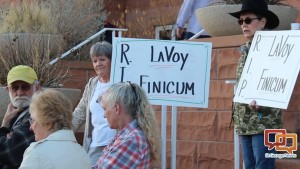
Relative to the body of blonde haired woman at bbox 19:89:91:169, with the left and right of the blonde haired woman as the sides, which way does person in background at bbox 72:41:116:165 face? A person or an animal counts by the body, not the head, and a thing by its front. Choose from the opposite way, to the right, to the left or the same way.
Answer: the opposite way

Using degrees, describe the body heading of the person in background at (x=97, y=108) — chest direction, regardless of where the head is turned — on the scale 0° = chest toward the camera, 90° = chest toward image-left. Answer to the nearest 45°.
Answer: approximately 315°

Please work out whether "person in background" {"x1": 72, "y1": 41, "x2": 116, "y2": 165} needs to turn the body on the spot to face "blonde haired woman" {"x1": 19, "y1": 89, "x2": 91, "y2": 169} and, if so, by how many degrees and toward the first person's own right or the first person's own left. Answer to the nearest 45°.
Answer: approximately 45° to the first person's own right

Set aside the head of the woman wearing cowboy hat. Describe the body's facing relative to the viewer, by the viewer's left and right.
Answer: facing the viewer and to the left of the viewer

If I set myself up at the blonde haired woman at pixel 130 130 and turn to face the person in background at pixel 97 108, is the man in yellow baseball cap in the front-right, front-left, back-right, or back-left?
front-left

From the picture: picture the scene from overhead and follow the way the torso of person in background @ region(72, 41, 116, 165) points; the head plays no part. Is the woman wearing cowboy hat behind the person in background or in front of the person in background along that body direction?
in front

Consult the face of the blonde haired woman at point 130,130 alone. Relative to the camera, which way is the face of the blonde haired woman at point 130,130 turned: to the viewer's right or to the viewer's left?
to the viewer's left

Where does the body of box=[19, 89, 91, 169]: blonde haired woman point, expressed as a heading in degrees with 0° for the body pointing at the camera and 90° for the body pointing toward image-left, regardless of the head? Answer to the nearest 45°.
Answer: approximately 135°

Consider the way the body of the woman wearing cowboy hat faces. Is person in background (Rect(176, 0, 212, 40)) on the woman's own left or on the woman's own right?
on the woman's own right
